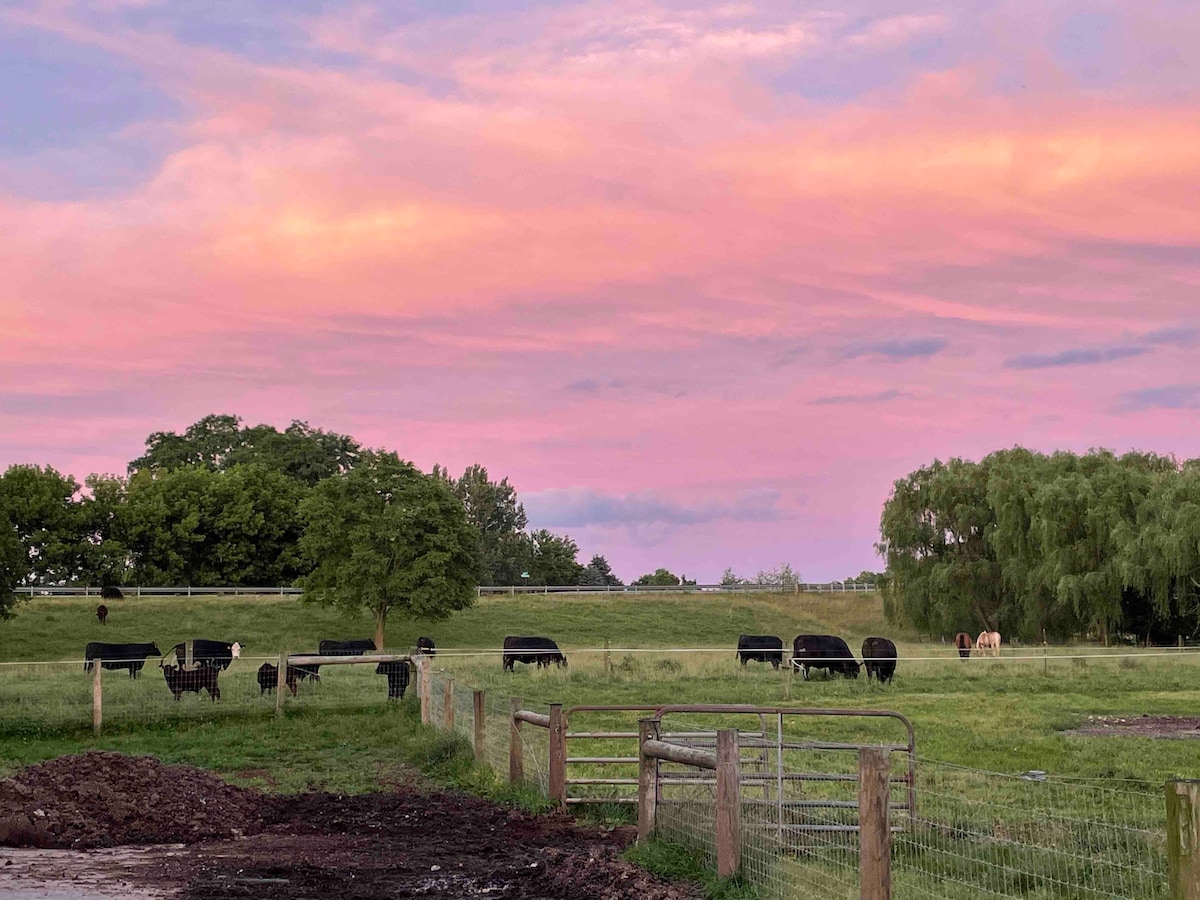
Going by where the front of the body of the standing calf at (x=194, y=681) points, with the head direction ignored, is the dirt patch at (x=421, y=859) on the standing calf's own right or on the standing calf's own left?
on the standing calf's own left

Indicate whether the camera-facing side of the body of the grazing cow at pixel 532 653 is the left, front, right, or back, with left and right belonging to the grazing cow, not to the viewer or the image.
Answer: right

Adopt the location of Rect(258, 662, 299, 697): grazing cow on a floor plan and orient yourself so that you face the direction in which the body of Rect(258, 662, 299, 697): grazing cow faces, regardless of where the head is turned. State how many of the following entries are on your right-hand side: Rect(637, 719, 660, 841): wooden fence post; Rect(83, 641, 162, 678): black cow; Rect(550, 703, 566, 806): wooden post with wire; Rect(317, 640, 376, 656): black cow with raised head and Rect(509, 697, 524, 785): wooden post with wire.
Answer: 3

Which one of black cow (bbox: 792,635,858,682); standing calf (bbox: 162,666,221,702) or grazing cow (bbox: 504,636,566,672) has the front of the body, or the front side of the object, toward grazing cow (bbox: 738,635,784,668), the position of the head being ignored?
grazing cow (bbox: 504,636,566,672)

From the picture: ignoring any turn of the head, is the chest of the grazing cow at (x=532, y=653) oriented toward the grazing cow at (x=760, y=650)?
yes

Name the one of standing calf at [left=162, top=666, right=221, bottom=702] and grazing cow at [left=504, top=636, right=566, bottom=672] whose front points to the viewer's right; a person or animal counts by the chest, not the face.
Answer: grazing cow at [left=504, top=636, right=566, bottom=672]

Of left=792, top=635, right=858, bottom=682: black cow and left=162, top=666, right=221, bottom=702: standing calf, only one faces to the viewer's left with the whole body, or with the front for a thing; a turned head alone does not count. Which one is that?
the standing calf

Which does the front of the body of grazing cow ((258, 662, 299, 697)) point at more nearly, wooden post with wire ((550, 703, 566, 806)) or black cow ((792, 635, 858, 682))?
the black cow

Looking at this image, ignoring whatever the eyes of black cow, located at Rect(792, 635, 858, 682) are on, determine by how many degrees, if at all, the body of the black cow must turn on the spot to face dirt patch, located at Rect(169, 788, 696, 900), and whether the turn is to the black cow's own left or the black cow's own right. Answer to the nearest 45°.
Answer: approximately 90° to the black cow's own right

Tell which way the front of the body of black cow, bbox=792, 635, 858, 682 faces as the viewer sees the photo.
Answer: to the viewer's right
